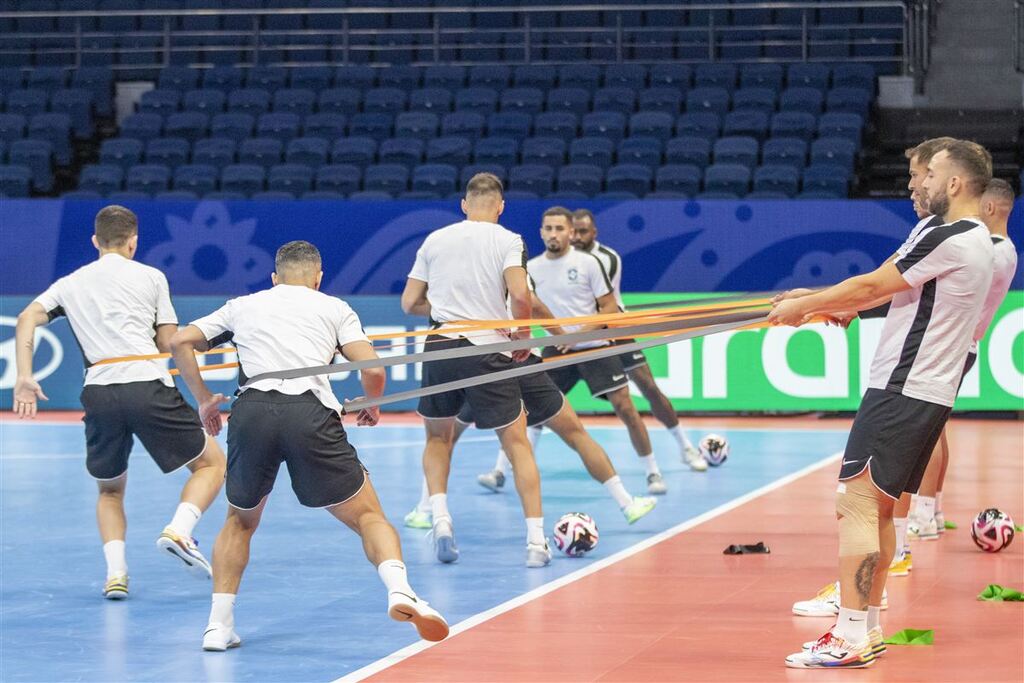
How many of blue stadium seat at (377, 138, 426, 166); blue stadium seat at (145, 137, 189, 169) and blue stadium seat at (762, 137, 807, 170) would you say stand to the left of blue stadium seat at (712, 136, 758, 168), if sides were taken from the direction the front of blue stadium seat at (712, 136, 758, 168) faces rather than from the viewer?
1

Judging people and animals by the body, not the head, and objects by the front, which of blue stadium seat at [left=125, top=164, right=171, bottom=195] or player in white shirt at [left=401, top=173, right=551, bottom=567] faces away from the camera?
the player in white shirt

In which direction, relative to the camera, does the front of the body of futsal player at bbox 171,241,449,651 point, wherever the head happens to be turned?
away from the camera

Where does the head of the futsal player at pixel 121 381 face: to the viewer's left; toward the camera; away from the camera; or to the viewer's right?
away from the camera

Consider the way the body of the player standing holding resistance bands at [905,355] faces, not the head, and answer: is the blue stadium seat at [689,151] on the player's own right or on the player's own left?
on the player's own right

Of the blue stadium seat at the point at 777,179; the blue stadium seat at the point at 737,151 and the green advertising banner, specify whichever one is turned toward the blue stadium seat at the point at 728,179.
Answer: the blue stadium seat at the point at 737,151

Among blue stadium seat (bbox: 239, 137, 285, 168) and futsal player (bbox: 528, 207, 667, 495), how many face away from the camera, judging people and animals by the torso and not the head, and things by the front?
0

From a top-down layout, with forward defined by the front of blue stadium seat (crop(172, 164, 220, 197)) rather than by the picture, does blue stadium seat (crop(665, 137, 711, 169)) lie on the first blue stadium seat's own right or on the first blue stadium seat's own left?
on the first blue stadium seat's own left

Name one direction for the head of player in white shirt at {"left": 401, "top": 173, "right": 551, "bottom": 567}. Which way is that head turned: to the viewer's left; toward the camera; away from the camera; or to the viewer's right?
away from the camera

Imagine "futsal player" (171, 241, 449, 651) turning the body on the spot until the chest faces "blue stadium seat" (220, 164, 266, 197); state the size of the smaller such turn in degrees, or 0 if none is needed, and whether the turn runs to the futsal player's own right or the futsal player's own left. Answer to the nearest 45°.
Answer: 0° — they already face it

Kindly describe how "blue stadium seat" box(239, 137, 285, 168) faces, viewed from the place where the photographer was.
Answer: facing the viewer

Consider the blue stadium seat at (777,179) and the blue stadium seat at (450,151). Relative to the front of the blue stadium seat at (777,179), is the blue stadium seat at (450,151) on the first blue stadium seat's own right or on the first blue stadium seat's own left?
on the first blue stadium seat's own right

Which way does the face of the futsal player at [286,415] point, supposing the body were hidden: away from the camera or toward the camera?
away from the camera

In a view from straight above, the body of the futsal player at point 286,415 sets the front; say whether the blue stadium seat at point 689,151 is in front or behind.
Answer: in front

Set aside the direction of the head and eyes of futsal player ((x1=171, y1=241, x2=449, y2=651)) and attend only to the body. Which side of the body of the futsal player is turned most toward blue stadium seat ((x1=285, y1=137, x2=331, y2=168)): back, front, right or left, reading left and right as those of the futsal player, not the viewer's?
front

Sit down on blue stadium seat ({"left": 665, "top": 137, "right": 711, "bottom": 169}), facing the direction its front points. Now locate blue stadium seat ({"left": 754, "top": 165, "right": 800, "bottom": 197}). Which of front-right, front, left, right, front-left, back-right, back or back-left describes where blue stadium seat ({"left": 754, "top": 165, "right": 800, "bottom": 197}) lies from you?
front-left

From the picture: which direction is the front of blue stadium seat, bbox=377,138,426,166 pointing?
toward the camera

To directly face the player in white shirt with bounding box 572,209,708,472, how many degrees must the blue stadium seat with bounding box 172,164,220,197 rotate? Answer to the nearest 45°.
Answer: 0° — it already faces them

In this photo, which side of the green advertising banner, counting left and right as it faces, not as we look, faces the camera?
front
